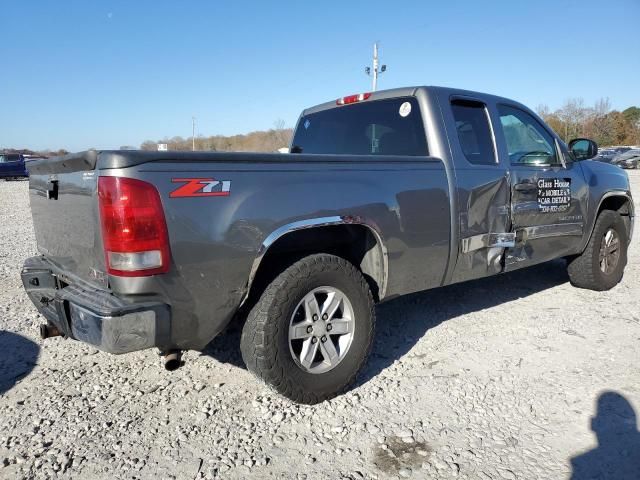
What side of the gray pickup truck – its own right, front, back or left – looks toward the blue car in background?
left

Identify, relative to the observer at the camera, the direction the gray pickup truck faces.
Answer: facing away from the viewer and to the right of the viewer
